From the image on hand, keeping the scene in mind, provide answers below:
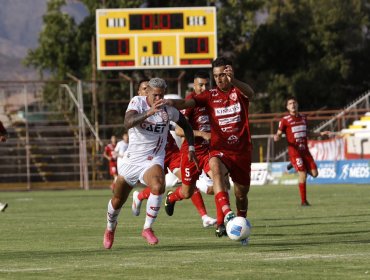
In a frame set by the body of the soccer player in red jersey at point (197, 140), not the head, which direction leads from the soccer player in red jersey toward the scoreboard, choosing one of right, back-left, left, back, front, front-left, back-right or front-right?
back-left

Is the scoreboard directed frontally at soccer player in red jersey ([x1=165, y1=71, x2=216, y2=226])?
yes

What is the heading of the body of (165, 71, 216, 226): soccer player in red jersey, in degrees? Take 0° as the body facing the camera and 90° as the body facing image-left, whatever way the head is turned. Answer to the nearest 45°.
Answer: approximately 315°

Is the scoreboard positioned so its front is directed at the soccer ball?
yes

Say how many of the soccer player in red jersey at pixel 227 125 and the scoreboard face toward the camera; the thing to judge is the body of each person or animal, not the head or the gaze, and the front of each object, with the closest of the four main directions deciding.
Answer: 2
